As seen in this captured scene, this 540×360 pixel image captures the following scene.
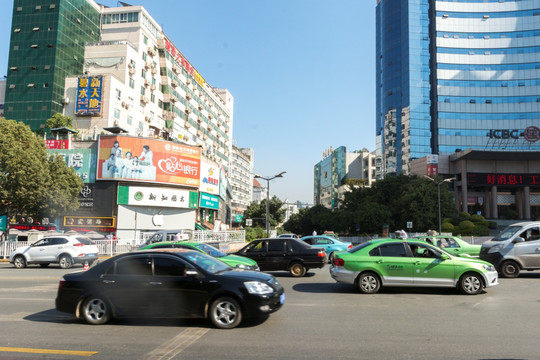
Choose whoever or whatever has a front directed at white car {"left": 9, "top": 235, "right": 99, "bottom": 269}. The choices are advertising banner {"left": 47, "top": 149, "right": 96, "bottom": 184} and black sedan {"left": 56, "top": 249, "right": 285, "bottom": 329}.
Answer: the advertising banner

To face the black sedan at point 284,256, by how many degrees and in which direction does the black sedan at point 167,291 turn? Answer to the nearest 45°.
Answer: approximately 45° to its left

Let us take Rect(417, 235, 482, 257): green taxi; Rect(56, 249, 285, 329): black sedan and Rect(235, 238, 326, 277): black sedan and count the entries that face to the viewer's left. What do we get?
2

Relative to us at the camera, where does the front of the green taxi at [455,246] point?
facing to the left of the viewer

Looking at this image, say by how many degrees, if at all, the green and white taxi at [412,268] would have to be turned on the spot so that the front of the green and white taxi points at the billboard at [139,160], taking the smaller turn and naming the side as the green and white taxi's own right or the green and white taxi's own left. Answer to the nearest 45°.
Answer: approximately 135° to the green and white taxi's own left

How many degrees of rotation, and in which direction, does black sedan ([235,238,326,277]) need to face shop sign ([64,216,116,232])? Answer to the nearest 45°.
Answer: approximately 45° to its right

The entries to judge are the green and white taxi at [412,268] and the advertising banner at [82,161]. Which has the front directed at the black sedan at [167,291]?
the advertising banner

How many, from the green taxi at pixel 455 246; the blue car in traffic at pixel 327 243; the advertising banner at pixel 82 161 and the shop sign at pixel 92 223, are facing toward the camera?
2

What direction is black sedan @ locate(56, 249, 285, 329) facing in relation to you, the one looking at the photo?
facing to the right of the viewer

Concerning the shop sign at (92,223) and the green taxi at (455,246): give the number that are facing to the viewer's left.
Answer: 1

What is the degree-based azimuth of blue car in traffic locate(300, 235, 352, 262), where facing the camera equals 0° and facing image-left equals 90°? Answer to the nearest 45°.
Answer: approximately 90°

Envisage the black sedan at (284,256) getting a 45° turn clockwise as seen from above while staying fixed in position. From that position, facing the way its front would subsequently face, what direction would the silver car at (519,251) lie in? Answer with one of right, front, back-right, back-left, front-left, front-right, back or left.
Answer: back-right

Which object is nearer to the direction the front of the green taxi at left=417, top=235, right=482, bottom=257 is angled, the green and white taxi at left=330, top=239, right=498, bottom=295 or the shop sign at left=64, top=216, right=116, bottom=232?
the shop sign
